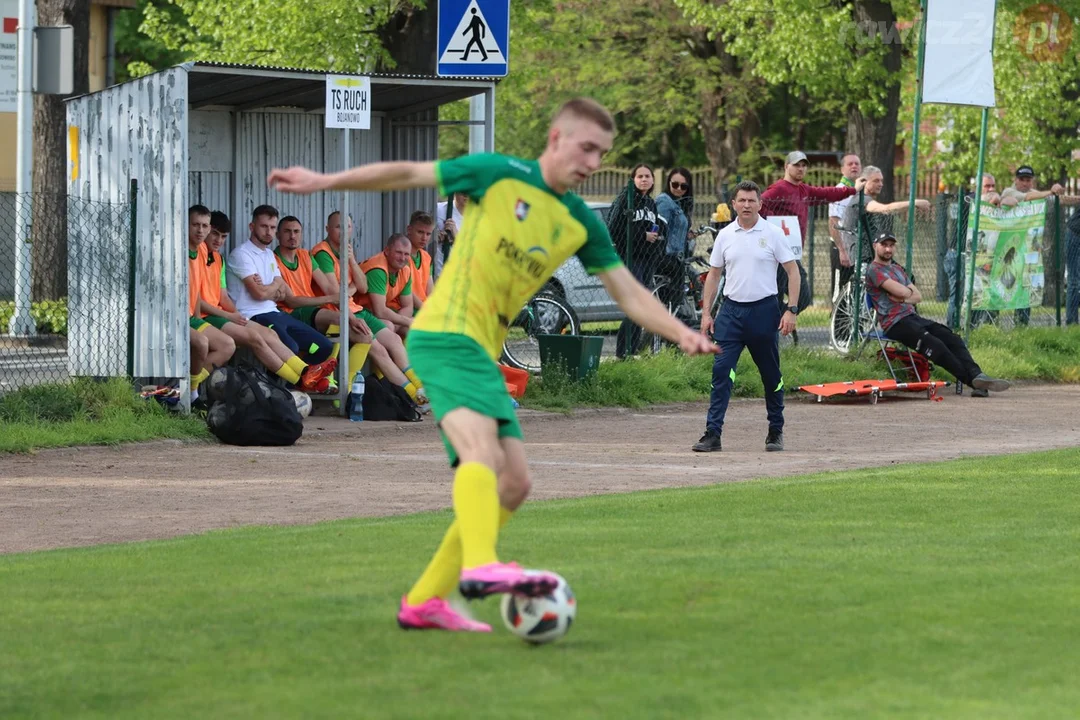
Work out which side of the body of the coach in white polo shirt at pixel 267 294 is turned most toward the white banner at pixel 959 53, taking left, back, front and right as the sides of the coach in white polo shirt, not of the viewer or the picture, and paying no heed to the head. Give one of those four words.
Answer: left

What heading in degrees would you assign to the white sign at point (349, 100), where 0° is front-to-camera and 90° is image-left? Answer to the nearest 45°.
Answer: approximately 0°

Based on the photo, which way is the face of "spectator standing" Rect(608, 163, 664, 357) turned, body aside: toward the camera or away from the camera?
toward the camera

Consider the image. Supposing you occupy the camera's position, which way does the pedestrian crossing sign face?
facing the viewer

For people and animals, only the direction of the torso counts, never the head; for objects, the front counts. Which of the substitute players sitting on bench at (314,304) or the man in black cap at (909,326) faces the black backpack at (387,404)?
the substitute players sitting on bench

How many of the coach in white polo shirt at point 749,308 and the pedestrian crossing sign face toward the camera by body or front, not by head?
2

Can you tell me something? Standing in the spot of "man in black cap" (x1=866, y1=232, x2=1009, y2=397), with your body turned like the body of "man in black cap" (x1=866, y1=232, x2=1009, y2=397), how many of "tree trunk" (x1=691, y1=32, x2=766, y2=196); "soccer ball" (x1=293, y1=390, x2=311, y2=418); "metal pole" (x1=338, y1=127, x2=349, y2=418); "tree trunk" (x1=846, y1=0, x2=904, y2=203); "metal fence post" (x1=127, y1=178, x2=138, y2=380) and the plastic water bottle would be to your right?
4

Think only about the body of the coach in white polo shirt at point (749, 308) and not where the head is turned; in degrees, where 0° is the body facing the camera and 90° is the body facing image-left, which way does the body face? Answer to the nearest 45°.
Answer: approximately 0°

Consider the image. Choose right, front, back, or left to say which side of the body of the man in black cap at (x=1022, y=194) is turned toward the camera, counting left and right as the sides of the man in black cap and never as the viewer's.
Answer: front

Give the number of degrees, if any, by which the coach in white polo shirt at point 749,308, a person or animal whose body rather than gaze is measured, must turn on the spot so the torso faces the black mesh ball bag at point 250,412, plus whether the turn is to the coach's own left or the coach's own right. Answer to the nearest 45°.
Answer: approximately 90° to the coach's own right

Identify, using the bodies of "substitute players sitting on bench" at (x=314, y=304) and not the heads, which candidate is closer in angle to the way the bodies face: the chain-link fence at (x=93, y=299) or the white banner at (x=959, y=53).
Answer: the white banner

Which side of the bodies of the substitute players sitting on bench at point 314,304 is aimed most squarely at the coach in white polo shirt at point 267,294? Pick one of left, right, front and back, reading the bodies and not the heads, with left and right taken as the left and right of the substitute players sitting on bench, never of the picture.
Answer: right

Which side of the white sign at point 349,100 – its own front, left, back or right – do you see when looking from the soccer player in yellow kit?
front

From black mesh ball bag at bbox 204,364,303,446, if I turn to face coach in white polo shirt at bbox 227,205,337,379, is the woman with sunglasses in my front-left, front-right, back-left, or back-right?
front-right

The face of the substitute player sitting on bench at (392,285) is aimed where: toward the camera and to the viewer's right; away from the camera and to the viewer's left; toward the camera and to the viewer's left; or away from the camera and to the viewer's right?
toward the camera and to the viewer's right

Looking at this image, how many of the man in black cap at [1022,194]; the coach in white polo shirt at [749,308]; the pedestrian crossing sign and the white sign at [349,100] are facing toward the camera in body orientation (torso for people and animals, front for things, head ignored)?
4
